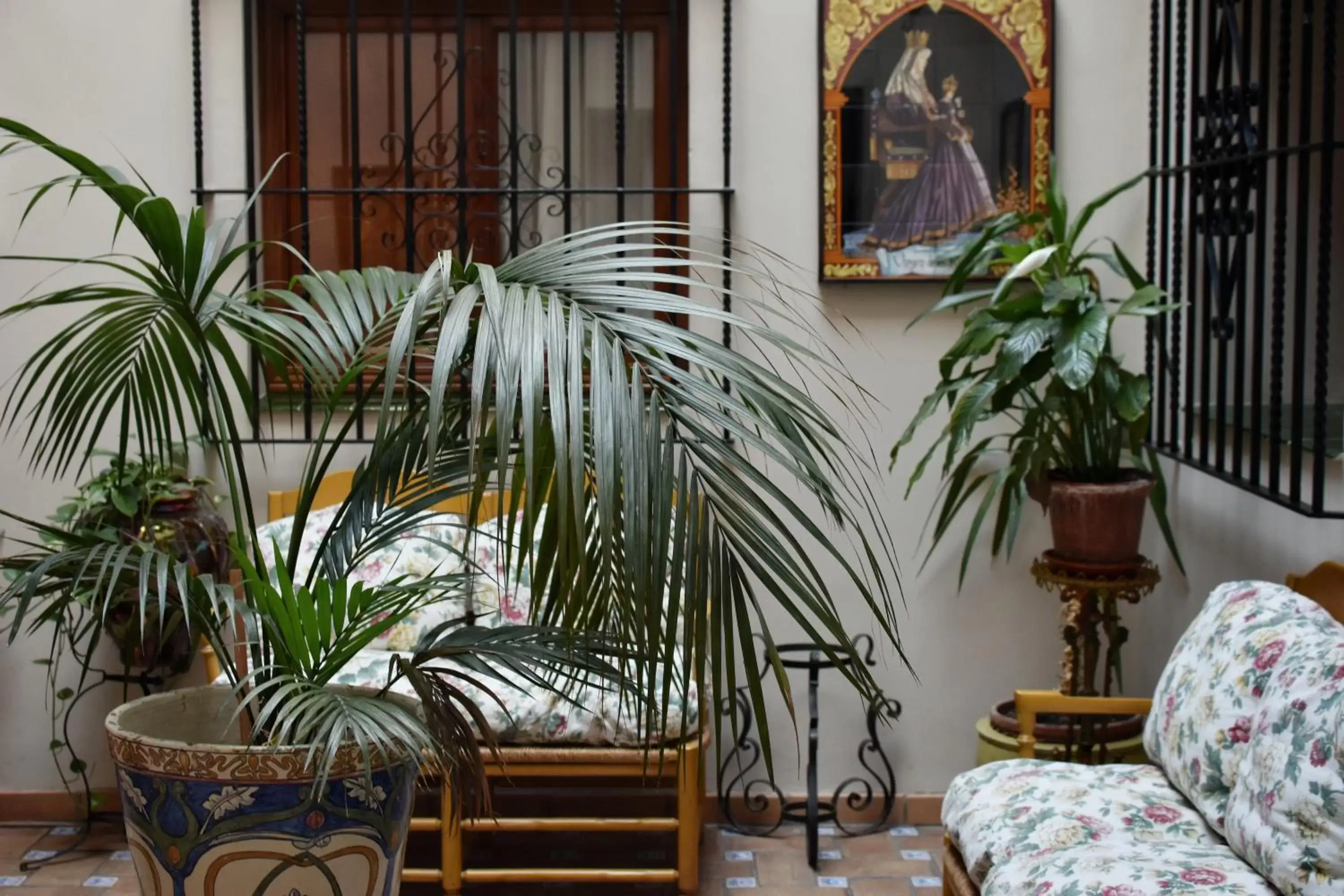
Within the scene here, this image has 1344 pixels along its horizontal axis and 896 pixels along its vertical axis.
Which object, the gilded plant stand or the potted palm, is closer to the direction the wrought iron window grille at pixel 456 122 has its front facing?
the potted palm

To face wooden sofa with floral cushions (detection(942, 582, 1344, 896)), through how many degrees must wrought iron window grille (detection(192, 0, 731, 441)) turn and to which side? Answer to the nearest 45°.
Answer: approximately 45° to its left

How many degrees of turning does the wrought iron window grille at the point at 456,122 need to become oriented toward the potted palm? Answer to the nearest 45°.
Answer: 0° — it already faces it

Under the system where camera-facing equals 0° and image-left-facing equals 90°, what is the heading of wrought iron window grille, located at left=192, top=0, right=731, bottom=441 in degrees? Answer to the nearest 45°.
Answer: approximately 0°

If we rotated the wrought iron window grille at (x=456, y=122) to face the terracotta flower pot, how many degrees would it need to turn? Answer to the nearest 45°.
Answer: approximately 45° to its left

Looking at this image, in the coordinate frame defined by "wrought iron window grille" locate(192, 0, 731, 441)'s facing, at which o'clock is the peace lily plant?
The peace lily plant is roughly at 10 o'clock from the wrought iron window grille.

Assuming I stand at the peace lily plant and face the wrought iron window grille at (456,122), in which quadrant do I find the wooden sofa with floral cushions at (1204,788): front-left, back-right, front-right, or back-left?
back-left

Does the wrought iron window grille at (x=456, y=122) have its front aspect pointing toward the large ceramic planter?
yes
